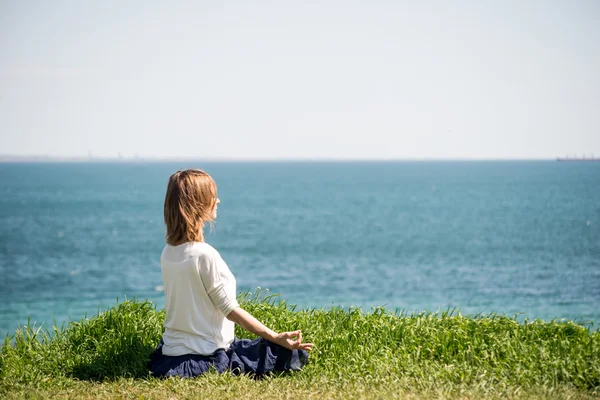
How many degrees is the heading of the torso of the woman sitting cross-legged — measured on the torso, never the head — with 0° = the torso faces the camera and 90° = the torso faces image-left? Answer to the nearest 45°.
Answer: approximately 225°

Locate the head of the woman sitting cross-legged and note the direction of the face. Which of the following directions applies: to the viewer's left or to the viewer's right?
to the viewer's right
